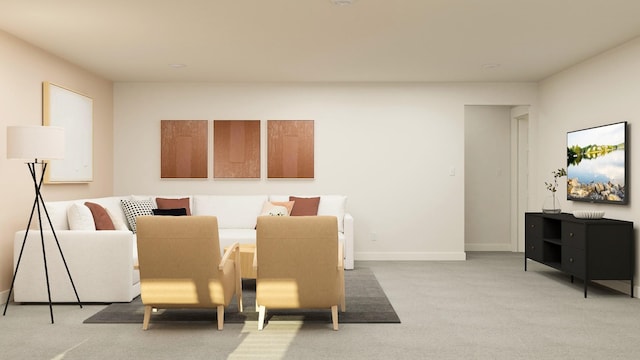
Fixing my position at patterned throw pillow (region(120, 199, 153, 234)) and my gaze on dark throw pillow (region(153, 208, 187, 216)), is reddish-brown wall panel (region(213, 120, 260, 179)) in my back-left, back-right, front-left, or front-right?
front-left

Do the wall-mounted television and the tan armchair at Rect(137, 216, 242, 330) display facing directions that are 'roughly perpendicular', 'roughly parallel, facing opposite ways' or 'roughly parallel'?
roughly perpendicular

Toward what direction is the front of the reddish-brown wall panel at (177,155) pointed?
toward the camera

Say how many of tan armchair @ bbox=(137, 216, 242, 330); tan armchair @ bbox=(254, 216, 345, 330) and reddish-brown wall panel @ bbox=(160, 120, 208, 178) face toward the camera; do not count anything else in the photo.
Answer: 1

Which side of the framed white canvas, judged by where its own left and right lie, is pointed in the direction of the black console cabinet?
front

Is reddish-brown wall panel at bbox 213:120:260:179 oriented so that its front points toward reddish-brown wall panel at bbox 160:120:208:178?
no

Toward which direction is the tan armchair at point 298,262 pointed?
away from the camera

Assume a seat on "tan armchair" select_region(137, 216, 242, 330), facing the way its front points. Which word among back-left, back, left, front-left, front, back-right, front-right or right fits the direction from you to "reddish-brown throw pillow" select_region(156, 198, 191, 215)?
front

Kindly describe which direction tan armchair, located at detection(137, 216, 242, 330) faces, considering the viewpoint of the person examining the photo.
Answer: facing away from the viewer

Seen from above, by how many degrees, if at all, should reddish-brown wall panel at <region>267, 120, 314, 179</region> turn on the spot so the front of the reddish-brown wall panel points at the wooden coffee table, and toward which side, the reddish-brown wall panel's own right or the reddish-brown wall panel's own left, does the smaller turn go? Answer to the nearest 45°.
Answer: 0° — it already faces it

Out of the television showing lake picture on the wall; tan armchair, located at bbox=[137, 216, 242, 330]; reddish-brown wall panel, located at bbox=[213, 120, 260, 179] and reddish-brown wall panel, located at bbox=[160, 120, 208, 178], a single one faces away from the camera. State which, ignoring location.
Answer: the tan armchair

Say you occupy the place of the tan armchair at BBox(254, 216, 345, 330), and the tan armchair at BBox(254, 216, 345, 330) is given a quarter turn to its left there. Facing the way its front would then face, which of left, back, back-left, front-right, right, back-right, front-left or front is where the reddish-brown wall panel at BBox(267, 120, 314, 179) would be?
right

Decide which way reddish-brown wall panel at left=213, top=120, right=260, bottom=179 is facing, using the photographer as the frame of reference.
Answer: facing the viewer

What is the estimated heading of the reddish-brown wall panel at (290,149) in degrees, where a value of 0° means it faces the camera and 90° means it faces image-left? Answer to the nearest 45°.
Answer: approximately 0°
